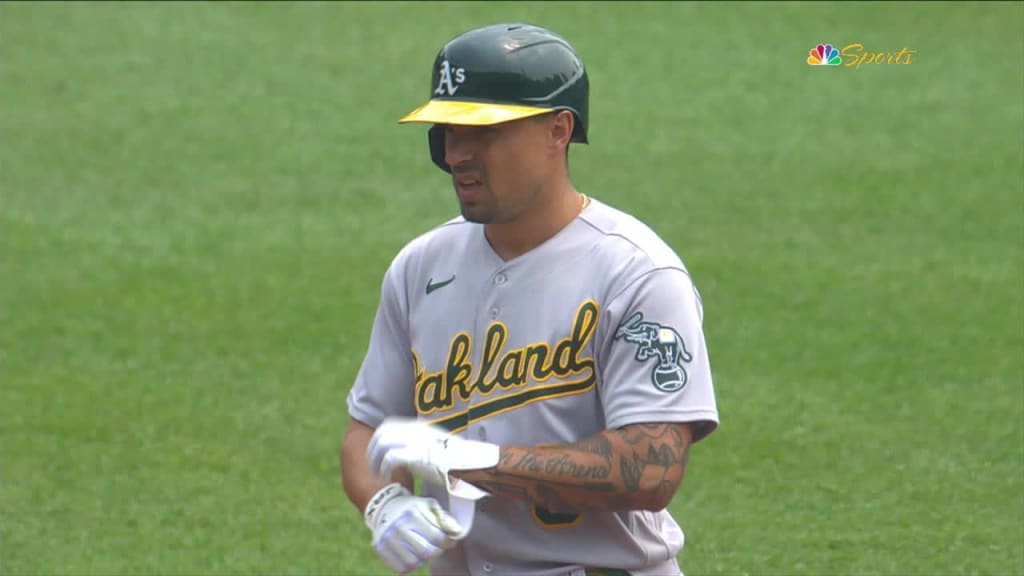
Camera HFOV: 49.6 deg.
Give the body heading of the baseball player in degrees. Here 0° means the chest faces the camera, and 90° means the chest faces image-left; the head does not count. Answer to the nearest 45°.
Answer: approximately 45°
